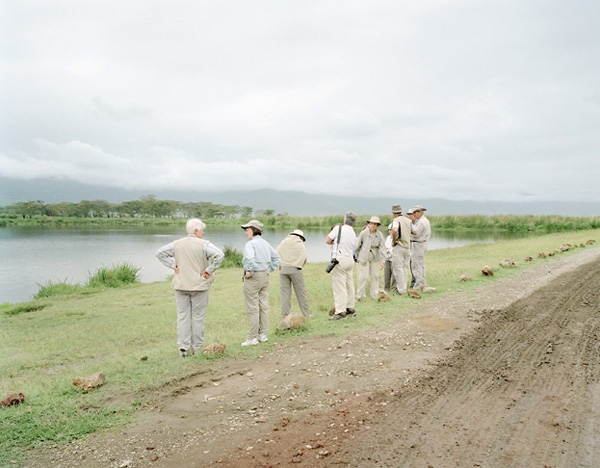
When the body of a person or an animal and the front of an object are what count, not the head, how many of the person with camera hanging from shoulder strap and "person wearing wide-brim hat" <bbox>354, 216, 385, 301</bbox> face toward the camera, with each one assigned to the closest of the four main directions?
1

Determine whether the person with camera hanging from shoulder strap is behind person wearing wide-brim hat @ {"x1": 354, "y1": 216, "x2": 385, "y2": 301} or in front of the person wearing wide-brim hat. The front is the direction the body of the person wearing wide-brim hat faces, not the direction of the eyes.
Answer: in front

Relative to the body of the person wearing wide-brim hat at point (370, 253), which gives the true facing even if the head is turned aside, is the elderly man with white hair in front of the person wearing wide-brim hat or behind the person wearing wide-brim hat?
in front

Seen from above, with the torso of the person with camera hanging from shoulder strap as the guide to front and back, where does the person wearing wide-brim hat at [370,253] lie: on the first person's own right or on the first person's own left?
on the first person's own right

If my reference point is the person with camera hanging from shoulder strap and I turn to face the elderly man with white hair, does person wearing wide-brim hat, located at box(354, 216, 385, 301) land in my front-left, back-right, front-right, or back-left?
back-right

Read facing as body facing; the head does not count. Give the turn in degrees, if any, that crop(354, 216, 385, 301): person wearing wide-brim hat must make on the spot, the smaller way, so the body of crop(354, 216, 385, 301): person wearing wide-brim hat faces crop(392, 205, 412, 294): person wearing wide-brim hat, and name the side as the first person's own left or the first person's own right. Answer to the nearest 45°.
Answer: approximately 135° to the first person's own left

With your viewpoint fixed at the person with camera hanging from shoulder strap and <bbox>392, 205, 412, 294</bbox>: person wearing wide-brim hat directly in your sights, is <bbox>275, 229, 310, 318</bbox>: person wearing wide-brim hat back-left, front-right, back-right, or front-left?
back-left

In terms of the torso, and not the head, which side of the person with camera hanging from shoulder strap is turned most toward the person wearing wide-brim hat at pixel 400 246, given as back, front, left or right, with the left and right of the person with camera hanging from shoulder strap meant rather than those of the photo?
right

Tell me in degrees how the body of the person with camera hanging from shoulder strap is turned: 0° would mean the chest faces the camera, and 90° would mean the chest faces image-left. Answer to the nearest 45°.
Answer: approximately 135°
